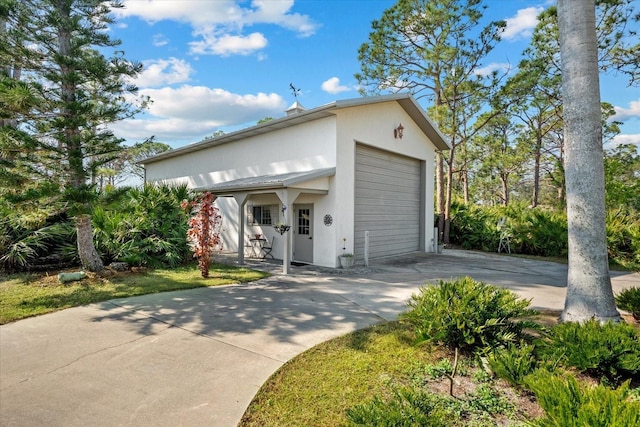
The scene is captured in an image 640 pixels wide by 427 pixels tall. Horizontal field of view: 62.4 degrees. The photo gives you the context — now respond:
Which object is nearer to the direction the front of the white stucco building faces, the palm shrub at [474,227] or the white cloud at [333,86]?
the palm shrub

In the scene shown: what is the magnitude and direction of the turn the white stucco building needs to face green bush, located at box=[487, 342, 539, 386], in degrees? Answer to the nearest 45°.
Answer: approximately 45° to its right

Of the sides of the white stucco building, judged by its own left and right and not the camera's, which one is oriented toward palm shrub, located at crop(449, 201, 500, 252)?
left

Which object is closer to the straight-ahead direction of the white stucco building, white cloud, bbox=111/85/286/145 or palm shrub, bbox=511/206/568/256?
the palm shrub

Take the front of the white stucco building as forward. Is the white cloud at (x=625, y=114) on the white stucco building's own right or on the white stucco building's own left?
on the white stucco building's own left

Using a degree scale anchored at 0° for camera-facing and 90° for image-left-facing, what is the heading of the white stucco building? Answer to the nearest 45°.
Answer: approximately 315°

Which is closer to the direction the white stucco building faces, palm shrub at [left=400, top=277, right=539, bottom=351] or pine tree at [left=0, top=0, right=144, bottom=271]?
the palm shrub
